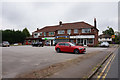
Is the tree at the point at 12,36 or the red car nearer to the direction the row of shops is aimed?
the red car

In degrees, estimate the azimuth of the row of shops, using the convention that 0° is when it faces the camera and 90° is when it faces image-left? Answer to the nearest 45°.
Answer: approximately 0°

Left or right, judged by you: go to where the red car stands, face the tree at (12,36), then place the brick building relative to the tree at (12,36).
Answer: right

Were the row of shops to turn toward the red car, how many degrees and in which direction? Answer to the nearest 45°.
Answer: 0° — it already faces it

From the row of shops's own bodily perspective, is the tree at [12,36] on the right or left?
on its right

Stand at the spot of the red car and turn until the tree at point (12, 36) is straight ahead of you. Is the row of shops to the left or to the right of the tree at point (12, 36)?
right
